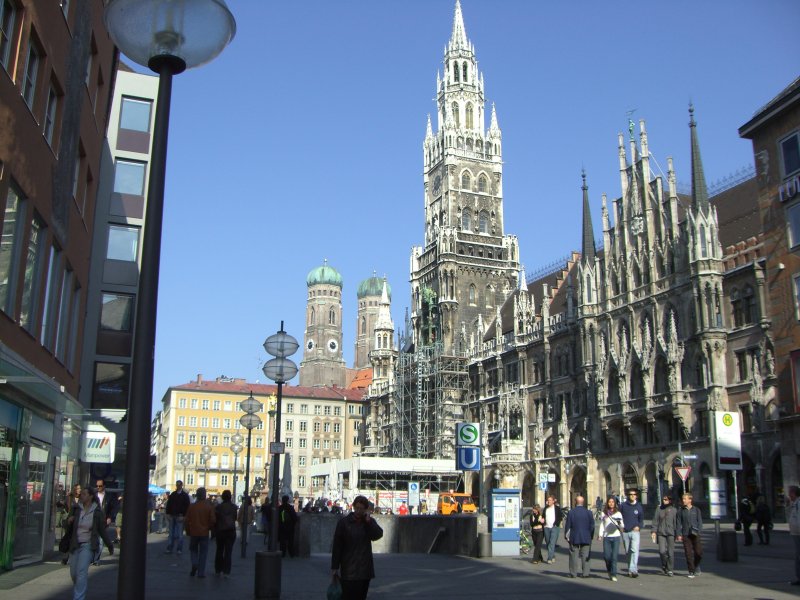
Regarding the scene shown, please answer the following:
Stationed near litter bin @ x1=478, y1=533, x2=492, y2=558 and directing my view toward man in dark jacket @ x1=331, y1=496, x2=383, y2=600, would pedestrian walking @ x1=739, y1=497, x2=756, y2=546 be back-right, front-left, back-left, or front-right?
back-left

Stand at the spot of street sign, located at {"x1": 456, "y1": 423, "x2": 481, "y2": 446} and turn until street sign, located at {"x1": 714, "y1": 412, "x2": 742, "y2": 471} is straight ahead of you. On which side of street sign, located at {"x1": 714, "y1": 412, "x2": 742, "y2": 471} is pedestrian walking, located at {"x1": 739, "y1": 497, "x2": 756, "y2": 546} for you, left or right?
left

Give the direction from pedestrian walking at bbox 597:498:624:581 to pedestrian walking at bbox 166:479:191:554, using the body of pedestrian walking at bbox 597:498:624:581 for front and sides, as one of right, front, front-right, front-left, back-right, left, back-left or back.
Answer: right

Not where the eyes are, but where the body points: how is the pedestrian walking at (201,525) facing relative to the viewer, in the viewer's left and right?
facing away from the viewer

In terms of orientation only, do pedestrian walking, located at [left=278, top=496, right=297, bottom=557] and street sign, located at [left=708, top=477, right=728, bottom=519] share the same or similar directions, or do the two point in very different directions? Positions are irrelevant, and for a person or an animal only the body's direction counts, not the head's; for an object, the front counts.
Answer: very different directions

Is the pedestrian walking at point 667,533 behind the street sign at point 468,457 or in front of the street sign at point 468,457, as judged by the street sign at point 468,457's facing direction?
in front

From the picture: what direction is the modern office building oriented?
to the viewer's right

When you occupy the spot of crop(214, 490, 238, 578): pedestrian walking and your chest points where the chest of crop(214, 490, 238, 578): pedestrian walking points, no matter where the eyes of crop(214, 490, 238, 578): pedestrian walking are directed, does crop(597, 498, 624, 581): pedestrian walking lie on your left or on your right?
on your right

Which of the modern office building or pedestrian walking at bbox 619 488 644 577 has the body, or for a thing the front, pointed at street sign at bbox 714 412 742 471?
the modern office building

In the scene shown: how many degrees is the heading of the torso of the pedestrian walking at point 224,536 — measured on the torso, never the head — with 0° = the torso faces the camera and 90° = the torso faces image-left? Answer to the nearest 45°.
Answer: approximately 180°

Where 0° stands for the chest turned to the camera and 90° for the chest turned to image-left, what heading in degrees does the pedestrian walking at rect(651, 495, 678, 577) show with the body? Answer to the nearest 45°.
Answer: approximately 0°
